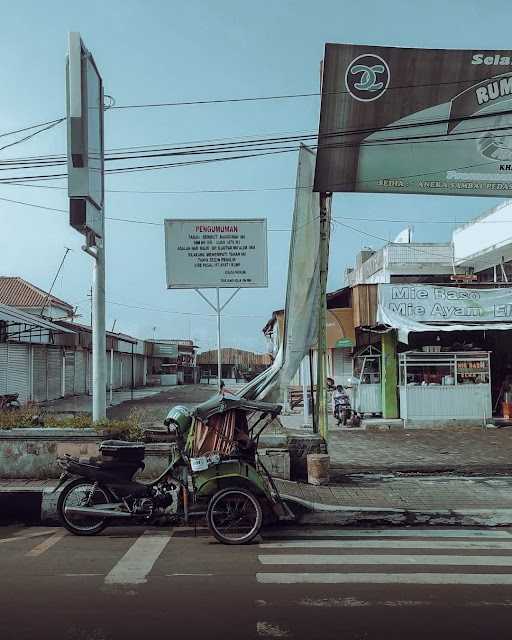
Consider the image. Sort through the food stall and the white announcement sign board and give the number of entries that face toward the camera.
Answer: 2

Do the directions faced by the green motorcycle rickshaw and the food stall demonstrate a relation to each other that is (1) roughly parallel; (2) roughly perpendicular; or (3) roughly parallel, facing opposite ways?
roughly perpendicular

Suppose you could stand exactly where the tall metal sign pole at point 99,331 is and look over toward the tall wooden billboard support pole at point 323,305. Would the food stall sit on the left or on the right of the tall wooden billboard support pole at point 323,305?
left

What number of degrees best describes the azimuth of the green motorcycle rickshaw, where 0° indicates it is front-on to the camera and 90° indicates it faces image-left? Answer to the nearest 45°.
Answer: approximately 270°

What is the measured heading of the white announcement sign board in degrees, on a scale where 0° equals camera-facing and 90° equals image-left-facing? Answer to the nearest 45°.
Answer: approximately 0°
